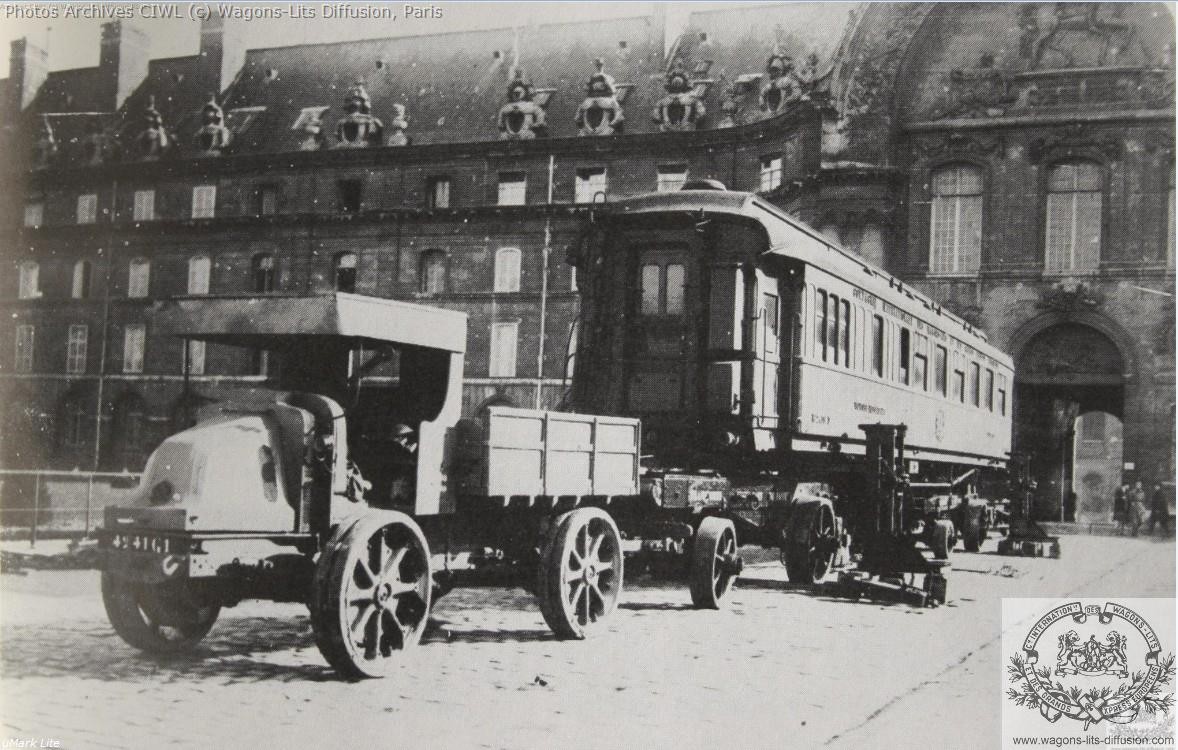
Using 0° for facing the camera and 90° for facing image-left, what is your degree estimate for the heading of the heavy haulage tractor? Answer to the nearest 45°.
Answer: approximately 45°

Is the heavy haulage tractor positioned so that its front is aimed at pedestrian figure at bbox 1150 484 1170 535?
no

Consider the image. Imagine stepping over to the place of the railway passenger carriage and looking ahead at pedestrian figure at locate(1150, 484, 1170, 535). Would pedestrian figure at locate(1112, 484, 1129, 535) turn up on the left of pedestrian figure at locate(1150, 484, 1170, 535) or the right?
left

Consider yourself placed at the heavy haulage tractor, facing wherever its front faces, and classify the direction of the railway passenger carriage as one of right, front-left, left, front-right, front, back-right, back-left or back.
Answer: back
